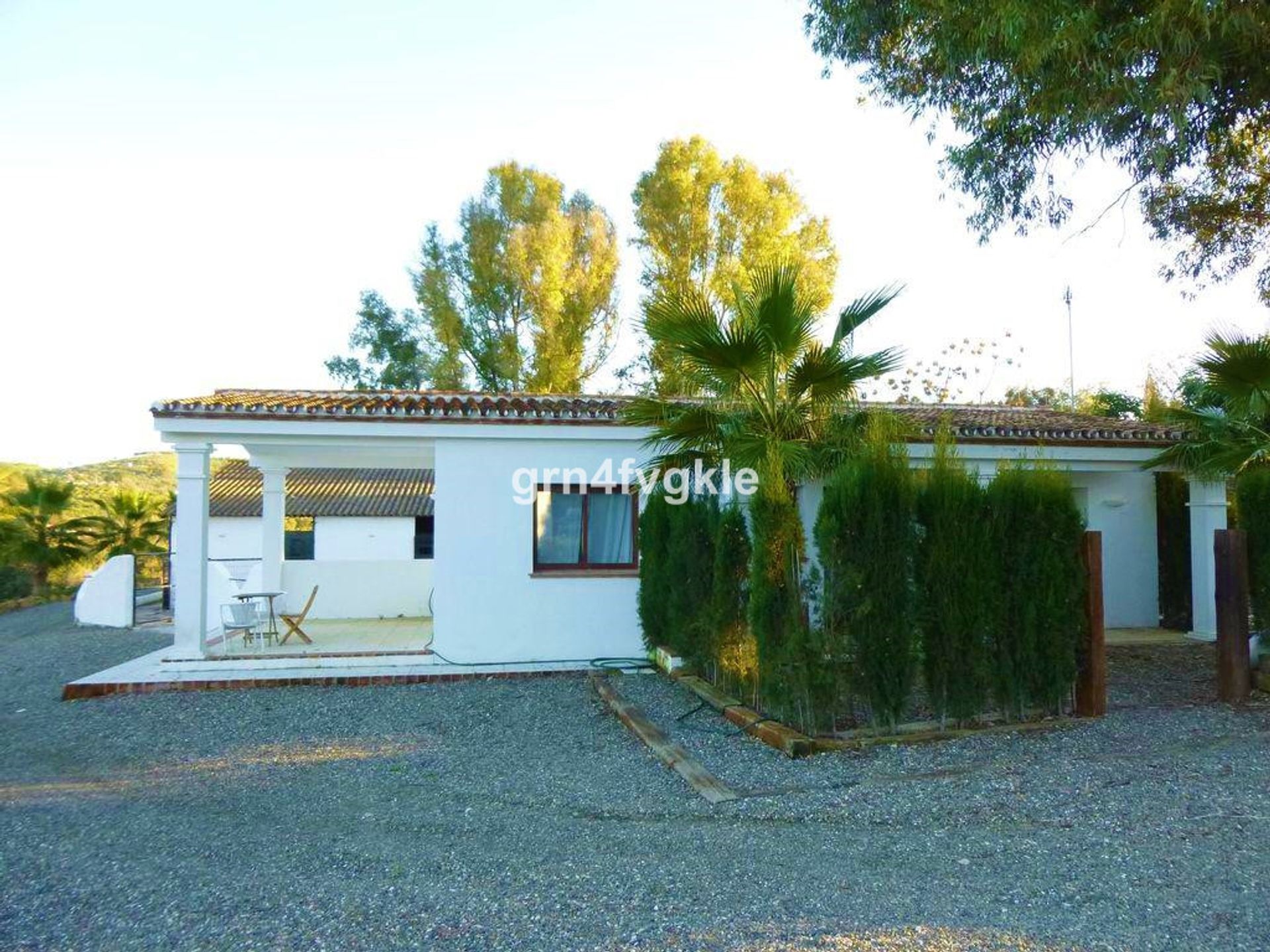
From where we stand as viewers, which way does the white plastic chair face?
facing away from the viewer and to the right of the viewer

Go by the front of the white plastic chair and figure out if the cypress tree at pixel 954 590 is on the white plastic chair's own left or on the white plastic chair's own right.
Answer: on the white plastic chair's own right

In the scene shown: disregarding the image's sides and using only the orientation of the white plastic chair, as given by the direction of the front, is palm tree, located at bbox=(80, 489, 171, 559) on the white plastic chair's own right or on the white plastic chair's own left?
on the white plastic chair's own left
